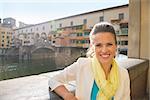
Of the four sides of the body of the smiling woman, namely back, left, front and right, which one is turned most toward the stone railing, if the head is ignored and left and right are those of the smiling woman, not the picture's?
back

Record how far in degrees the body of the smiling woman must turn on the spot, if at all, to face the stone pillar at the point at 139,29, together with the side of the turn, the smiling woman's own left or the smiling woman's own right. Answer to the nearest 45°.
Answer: approximately 180°

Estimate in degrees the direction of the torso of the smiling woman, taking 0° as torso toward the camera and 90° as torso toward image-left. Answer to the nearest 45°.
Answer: approximately 0°

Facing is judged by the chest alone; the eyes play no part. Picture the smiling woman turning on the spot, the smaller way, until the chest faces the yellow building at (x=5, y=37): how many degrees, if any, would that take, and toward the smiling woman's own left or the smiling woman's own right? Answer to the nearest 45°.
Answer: approximately 135° to the smiling woman's own right
